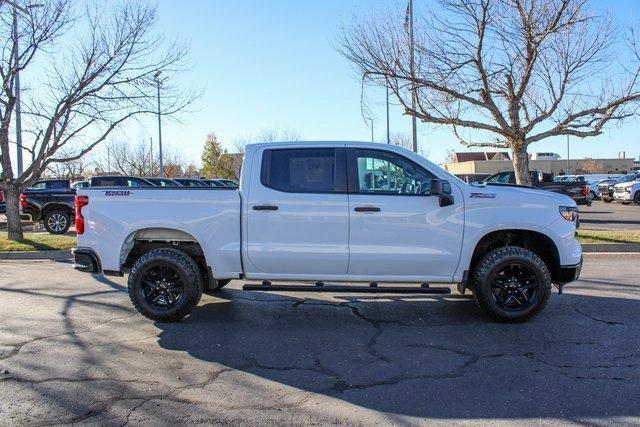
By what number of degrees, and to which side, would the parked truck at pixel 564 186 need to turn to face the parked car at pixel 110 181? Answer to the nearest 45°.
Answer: approximately 45° to its left

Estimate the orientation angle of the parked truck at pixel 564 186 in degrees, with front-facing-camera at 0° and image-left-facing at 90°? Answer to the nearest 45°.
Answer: approximately 90°

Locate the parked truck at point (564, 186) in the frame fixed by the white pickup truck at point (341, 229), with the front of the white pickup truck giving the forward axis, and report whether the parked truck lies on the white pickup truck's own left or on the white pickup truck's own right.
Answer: on the white pickup truck's own left

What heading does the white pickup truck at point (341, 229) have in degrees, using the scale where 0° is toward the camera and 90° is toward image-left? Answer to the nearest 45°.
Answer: approximately 270°

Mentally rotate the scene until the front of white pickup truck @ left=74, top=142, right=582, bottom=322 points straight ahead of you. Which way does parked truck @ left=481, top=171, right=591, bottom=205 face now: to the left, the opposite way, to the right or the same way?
the opposite way
